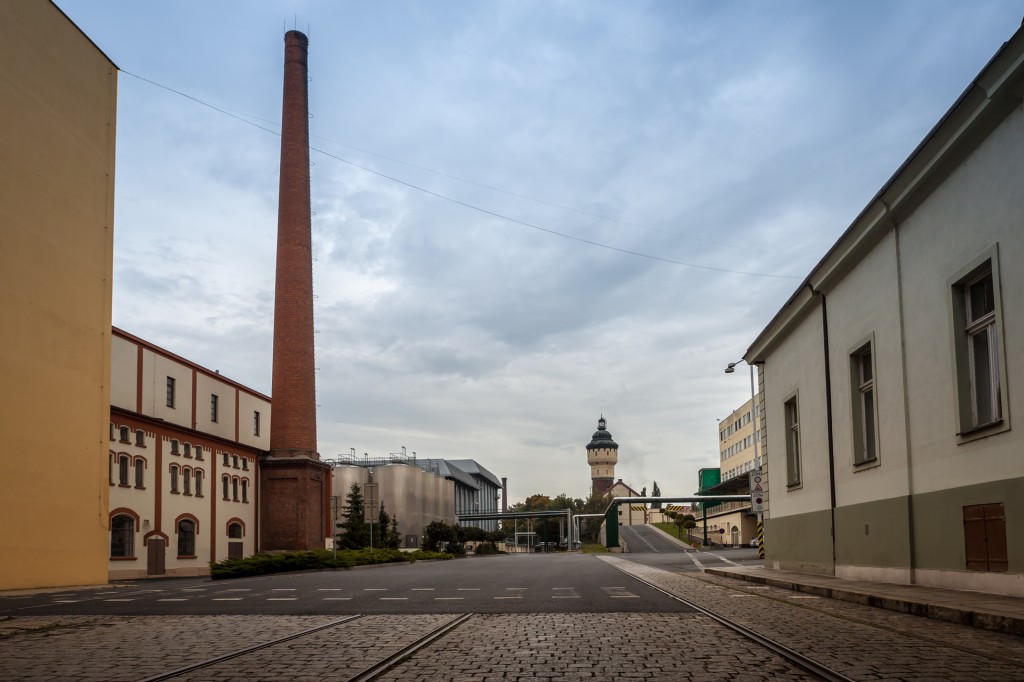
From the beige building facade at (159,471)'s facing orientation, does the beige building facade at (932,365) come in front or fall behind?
in front

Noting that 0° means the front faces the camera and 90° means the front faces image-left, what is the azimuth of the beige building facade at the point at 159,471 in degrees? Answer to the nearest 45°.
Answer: approximately 315°

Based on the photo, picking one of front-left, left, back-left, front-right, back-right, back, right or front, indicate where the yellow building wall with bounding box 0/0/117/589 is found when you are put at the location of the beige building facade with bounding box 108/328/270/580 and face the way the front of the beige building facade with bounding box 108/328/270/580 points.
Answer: front-right

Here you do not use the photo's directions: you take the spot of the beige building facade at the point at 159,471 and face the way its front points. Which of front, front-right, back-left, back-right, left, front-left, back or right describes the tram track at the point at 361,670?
front-right

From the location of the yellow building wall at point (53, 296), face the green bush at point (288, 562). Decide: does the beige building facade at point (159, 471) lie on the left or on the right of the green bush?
left
